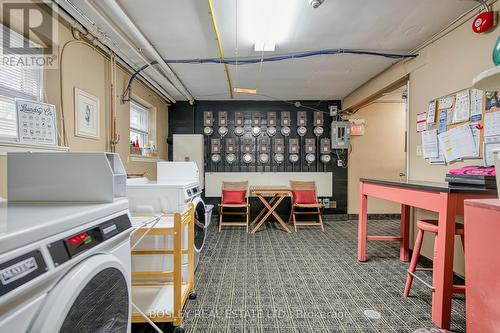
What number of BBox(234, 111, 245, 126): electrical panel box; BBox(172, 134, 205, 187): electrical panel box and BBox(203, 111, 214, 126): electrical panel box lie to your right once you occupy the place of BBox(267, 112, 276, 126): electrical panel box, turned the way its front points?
3

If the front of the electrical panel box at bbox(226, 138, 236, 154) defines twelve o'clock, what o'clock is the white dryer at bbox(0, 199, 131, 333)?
The white dryer is roughly at 12 o'clock from the electrical panel box.

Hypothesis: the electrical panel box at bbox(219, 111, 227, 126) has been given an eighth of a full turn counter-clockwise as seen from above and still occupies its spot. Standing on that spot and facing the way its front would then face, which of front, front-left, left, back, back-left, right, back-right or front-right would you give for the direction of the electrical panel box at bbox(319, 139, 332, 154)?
front-left

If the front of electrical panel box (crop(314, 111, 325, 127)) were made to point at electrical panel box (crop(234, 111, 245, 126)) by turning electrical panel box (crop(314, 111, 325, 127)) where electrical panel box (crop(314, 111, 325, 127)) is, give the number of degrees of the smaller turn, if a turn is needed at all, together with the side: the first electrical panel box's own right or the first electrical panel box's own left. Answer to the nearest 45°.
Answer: approximately 90° to the first electrical panel box's own right

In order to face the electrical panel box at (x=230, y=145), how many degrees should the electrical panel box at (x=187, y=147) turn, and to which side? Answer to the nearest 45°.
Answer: approximately 90° to its left

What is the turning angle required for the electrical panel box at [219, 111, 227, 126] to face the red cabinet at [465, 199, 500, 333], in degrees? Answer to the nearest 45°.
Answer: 0° — it already faces it

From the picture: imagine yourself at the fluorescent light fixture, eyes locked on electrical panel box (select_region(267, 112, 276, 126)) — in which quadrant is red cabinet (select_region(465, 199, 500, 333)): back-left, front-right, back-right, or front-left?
back-right

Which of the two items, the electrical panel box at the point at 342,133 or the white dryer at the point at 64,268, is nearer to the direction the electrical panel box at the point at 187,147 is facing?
the white dryer

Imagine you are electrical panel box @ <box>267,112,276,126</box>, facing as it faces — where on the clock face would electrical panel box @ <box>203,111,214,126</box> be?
electrical panel box @ <box>203,111,214,126</box> is roughly at 3 o'clock from electrical panel box @ <box>267,112,276,126</box>.

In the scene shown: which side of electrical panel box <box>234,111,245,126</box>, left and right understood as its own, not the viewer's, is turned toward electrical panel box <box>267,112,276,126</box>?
left
